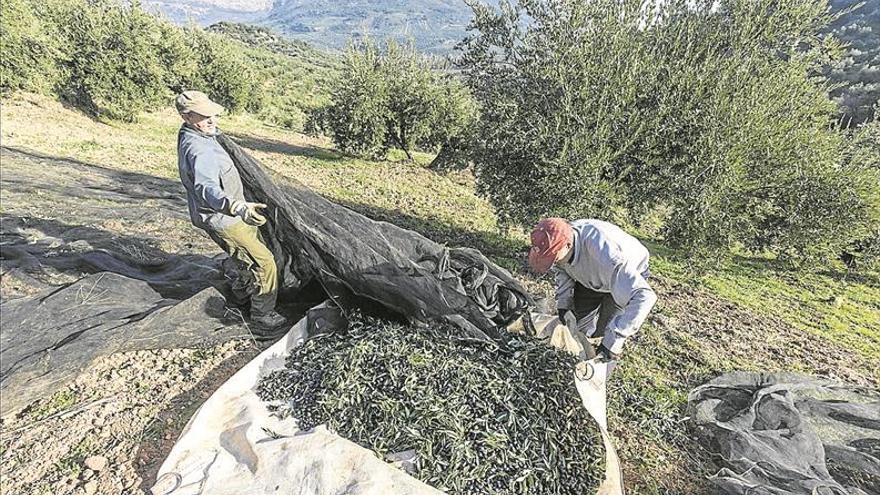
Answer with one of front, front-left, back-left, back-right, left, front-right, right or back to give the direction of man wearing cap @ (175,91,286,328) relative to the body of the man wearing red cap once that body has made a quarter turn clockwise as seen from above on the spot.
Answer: front-left

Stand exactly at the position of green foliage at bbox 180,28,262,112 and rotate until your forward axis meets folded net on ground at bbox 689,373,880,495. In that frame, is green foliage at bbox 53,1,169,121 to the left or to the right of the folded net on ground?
right

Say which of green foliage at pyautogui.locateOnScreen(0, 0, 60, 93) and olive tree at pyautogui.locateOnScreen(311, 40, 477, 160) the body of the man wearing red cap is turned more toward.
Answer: the green foliage

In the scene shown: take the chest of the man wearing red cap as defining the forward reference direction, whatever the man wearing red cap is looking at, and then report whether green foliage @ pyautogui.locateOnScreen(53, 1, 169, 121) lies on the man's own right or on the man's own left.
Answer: on the man's own right

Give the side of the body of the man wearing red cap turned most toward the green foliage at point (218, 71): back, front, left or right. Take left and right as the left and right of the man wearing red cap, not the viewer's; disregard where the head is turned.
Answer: right

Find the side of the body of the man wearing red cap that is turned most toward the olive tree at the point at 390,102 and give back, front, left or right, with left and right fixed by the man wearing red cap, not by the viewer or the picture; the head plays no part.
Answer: right

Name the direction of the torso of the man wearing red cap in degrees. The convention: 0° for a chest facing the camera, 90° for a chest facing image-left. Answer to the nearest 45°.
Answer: approximately 45°

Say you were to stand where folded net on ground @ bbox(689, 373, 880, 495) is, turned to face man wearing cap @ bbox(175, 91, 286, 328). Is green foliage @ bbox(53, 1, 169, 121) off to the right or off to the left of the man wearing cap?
right

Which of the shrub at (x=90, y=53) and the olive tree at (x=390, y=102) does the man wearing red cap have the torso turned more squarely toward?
the shrub
